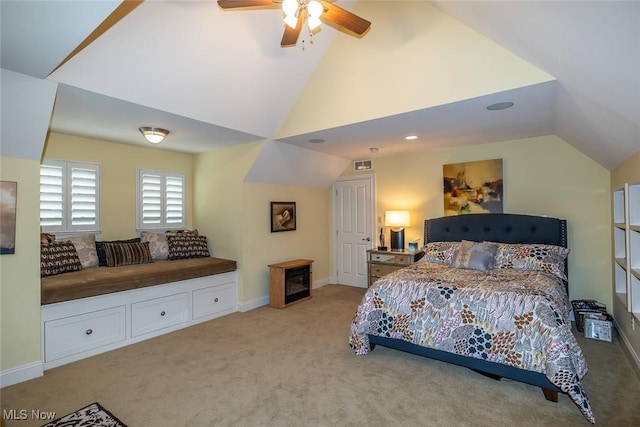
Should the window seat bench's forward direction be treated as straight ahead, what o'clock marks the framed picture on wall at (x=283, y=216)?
The framed picture on wall is roughly at 10 o'clock from the window seat bench.

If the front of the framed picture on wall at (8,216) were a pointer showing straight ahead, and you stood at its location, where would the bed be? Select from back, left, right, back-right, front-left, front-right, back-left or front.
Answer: front-left

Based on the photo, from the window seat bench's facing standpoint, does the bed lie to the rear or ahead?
ahead

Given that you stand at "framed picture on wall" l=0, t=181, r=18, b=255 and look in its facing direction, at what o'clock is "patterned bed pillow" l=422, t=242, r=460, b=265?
The patterned bed pillow is roughly at 10 o'clock from the framed picture on wall.

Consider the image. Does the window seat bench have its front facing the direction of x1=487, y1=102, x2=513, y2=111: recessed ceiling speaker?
yes

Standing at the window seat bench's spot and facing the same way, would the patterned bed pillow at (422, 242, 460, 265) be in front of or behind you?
in front

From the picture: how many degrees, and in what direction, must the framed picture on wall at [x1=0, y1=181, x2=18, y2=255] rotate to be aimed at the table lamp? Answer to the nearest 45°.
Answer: approximately 90° to its left

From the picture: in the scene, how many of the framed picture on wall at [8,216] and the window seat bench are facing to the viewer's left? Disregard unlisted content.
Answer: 0

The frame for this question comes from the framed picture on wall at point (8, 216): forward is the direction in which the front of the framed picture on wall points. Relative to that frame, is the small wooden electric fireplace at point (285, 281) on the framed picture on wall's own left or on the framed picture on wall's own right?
on the framed picture on wall's own left

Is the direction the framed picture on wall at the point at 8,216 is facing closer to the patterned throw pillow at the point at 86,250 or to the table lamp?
the table lamp

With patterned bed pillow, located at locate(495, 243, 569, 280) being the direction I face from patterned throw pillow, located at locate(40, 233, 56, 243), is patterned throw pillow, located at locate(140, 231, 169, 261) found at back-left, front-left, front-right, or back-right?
front-left
